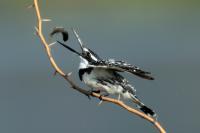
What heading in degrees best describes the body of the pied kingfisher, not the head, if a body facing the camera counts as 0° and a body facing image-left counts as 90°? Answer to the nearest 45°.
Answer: approximately 90°
